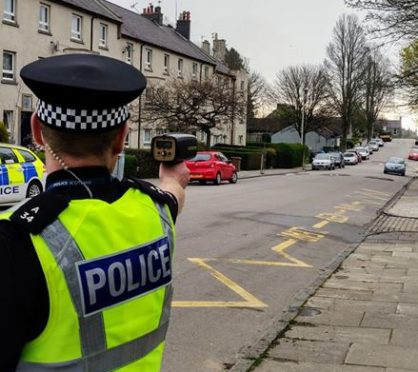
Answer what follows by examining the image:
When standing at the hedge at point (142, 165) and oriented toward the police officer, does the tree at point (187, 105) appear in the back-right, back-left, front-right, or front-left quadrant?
back-left

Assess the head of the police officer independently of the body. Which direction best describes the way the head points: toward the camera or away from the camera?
away from the camera

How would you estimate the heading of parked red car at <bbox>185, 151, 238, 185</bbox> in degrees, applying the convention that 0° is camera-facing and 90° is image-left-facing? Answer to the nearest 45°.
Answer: approximately 225°

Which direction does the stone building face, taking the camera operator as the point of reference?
facing the viewer and to the right of the viewer

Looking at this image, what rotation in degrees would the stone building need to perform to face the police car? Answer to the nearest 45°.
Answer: approximately 45° to its right

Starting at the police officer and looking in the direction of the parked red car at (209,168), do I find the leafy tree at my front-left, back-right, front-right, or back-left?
front-right

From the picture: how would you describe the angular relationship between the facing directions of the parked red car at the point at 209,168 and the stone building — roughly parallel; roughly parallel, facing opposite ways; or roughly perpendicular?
roughly perpendicular

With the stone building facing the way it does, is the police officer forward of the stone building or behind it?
forward

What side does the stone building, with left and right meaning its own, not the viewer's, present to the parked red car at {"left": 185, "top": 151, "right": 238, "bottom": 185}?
front
